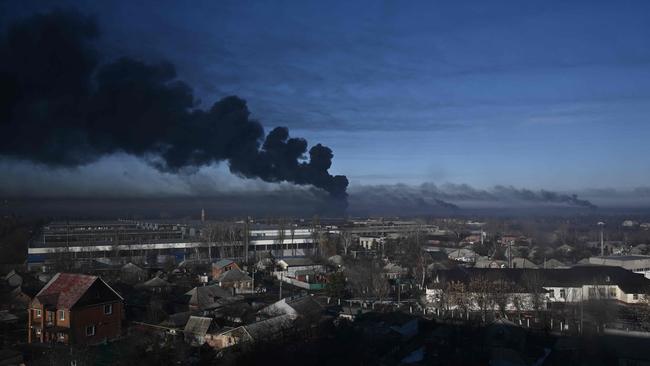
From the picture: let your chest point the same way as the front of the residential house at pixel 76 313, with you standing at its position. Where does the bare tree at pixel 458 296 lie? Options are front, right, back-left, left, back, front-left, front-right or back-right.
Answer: back-left

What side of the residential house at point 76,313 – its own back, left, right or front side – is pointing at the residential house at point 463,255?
back

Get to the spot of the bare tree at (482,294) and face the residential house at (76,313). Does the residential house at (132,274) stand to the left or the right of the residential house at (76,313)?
right

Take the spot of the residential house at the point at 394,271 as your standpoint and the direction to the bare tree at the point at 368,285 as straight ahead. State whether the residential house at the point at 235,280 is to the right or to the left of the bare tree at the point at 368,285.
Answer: right

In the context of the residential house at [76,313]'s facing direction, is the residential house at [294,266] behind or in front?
behind

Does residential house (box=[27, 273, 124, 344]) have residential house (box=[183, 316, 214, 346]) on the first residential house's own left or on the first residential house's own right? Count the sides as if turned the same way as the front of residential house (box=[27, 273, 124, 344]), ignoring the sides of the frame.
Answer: on the first residential house's own left

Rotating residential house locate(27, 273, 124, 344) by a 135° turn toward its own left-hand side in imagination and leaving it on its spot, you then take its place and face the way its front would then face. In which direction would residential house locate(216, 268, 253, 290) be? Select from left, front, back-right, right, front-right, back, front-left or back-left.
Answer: front-left

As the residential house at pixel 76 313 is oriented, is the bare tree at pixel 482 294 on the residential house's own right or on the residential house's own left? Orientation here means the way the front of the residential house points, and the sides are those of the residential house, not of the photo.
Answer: on the residential house's own left

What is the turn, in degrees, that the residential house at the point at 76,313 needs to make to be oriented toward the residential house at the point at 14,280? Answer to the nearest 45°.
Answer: approximately 135° to its right

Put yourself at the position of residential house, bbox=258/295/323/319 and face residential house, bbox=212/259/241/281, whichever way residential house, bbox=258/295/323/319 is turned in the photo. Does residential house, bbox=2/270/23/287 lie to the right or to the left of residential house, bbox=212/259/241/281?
left

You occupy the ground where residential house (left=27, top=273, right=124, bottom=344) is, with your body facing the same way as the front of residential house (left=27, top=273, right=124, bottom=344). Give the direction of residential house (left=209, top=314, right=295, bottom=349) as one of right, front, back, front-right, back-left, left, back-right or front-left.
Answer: left
